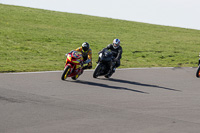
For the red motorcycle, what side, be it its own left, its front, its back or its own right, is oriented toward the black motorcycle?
back

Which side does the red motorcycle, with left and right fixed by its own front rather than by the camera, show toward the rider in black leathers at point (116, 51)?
back

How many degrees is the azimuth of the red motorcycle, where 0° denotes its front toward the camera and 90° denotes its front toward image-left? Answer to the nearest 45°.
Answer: approximately 45°

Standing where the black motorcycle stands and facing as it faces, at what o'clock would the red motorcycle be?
The red motorcycle is roughly at 12 o'clock from the black motorcycle.

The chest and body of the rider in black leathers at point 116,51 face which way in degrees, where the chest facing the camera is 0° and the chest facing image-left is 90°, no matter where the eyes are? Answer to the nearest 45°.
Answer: approximately 45°
